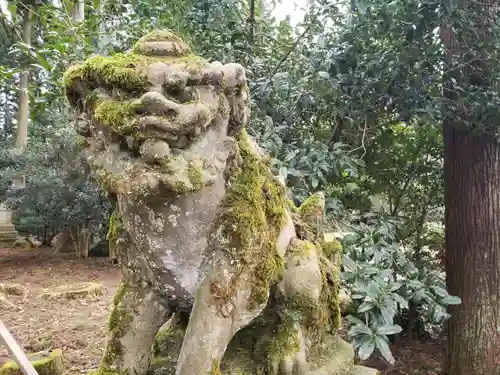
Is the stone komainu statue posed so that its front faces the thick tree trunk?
no

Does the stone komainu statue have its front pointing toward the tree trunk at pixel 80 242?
no

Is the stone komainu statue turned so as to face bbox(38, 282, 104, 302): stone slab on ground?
no

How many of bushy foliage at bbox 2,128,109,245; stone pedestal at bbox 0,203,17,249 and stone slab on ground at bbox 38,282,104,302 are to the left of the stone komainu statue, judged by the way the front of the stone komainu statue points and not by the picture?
0

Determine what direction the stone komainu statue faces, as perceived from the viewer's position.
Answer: facing the viewer and to the left of the viewer

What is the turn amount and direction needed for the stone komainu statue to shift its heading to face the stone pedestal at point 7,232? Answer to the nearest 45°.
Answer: approximately 90° to its right
